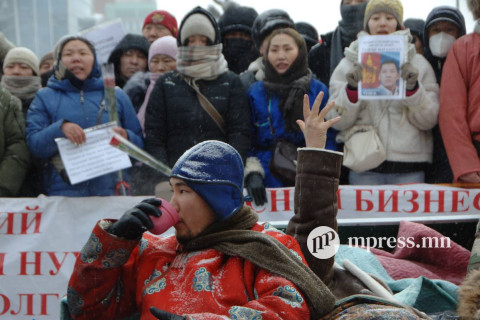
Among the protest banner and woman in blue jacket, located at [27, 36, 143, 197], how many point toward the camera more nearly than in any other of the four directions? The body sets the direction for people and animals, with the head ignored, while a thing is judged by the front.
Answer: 2

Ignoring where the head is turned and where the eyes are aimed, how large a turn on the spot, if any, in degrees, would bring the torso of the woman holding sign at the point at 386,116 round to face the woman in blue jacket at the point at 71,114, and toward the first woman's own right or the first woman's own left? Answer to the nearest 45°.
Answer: approximately 90° to the first woman's own right

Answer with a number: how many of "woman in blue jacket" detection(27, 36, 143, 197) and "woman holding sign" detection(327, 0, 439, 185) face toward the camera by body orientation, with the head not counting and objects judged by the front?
2

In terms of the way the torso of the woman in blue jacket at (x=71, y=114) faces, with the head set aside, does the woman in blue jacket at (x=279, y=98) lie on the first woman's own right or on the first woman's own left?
on the first woman's own left

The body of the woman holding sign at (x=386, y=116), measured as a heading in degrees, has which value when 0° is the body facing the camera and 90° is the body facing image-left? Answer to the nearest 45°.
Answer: approximately 0°

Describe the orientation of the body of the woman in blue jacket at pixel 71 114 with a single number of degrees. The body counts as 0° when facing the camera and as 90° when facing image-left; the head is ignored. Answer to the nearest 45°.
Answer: approximately 0°
